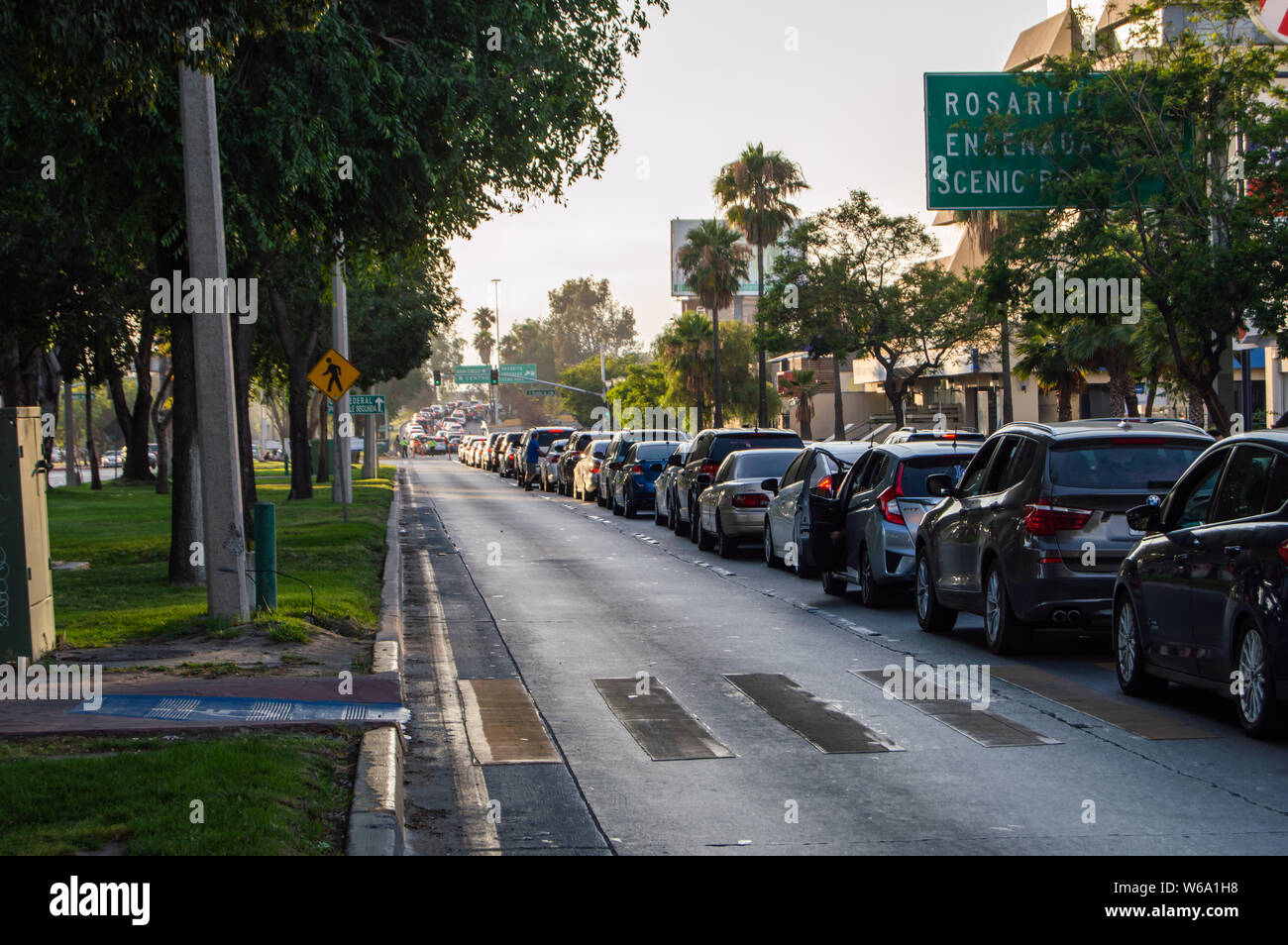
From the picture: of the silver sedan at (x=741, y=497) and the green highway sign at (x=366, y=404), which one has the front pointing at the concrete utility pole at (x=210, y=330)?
the green highway sign

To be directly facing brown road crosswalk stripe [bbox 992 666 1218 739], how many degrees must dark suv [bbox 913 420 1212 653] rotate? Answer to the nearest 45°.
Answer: approximately 135° to its left

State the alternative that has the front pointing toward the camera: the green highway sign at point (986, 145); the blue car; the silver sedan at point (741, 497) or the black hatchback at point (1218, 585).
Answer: the green highway sign

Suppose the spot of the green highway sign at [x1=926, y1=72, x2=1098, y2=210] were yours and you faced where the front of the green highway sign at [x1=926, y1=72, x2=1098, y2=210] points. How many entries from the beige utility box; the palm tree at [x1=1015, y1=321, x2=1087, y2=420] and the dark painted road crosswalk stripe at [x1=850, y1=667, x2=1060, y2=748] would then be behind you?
1

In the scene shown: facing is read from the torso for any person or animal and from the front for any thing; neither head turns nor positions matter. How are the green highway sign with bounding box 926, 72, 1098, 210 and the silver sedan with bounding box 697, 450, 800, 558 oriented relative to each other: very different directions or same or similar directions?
very different directions

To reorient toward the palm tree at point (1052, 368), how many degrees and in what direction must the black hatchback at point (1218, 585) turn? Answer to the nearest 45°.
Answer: approximately 45° to its right

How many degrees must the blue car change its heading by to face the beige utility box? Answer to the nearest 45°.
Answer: approximately 180°

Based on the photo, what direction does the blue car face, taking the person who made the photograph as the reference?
facing away from the viewer

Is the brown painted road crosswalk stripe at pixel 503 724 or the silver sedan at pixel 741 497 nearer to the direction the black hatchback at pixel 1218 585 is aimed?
the silver sedan

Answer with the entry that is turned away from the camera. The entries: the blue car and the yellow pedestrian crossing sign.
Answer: the blue car

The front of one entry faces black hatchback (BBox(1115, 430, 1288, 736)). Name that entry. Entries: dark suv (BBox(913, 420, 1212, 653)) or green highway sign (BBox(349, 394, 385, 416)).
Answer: the green highway sign

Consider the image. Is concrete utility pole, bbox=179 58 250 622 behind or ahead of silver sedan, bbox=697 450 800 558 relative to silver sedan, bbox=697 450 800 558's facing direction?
behind

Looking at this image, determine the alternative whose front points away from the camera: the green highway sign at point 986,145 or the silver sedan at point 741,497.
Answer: the silver sedan

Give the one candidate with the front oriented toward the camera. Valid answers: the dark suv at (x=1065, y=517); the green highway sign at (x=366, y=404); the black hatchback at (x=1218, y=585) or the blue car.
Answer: the green highway sign

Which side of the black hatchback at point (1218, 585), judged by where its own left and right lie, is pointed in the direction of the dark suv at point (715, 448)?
front

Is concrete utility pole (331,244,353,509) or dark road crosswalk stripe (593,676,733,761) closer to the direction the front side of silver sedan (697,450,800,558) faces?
the concrete utility pole

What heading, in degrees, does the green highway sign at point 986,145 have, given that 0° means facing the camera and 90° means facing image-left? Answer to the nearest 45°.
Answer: approximately 0°

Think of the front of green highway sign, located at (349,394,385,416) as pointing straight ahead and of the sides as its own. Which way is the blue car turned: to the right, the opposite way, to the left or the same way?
the opposite way

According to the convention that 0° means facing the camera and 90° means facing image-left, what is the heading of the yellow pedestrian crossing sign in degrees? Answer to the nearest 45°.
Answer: approximately 0°
